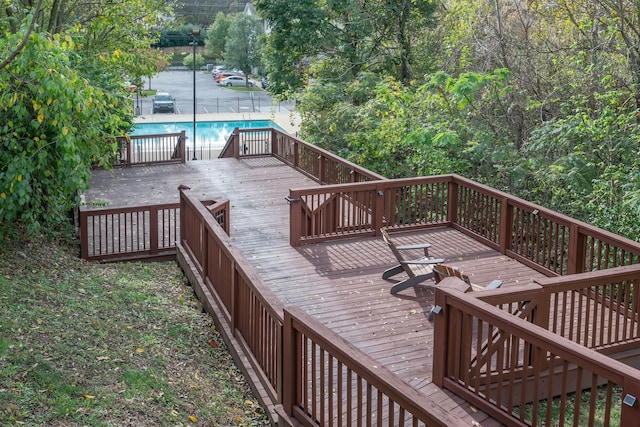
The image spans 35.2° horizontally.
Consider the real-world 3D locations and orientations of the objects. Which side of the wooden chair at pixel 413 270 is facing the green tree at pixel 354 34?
left

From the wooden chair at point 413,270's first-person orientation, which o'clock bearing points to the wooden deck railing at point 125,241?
The wooden deck railing is roughly at 7 o'clock from the wooden chair.

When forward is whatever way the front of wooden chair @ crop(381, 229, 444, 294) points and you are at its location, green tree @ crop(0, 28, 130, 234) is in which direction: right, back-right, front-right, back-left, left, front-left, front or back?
back

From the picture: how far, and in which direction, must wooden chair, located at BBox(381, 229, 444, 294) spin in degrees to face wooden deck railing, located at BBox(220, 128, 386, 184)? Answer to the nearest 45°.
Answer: approximately 90° to its left

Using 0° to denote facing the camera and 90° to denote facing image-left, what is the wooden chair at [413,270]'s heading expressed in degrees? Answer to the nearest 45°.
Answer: approximately 270°

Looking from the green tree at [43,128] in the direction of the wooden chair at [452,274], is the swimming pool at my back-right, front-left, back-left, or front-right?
back-left
